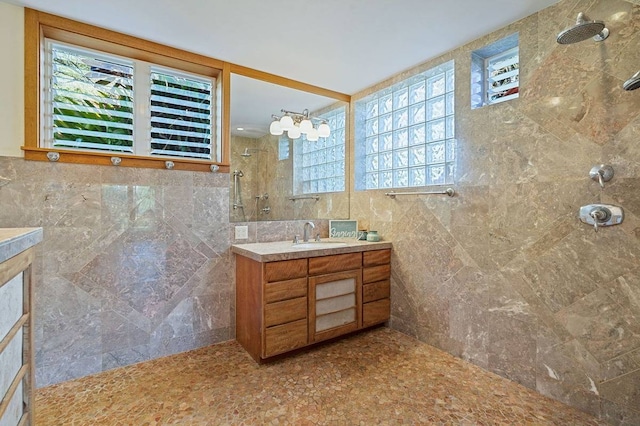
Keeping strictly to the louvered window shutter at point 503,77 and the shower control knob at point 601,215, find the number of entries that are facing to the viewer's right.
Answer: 0

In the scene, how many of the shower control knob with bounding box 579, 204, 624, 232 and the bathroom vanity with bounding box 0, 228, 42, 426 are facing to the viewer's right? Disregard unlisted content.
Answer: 1

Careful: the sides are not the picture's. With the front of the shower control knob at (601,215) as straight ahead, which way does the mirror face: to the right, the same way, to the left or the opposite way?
to the left

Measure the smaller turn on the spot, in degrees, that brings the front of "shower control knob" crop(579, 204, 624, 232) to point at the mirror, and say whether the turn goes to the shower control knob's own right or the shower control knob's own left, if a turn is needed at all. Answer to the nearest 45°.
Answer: approximately 90° to the shower control knob's own right

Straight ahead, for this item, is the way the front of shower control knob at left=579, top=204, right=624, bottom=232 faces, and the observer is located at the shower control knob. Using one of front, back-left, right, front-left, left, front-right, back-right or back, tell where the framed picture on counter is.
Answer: right

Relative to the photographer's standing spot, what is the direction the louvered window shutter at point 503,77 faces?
facing the viewer and to the left of the viewer

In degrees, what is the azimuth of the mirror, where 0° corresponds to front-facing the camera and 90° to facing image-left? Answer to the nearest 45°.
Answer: approximately 315°

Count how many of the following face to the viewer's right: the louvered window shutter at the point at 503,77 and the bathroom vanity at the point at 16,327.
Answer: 1

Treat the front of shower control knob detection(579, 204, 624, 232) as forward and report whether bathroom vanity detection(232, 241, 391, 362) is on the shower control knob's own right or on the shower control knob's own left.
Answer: on the shower control knob's own right

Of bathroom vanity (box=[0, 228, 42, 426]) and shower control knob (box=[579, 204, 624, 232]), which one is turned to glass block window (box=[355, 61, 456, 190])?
the bathroom vanity

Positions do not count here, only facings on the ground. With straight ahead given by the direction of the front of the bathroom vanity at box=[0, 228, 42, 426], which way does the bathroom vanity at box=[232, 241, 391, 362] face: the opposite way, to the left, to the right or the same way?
to the right

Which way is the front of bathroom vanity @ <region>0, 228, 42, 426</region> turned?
to the viewer's right
